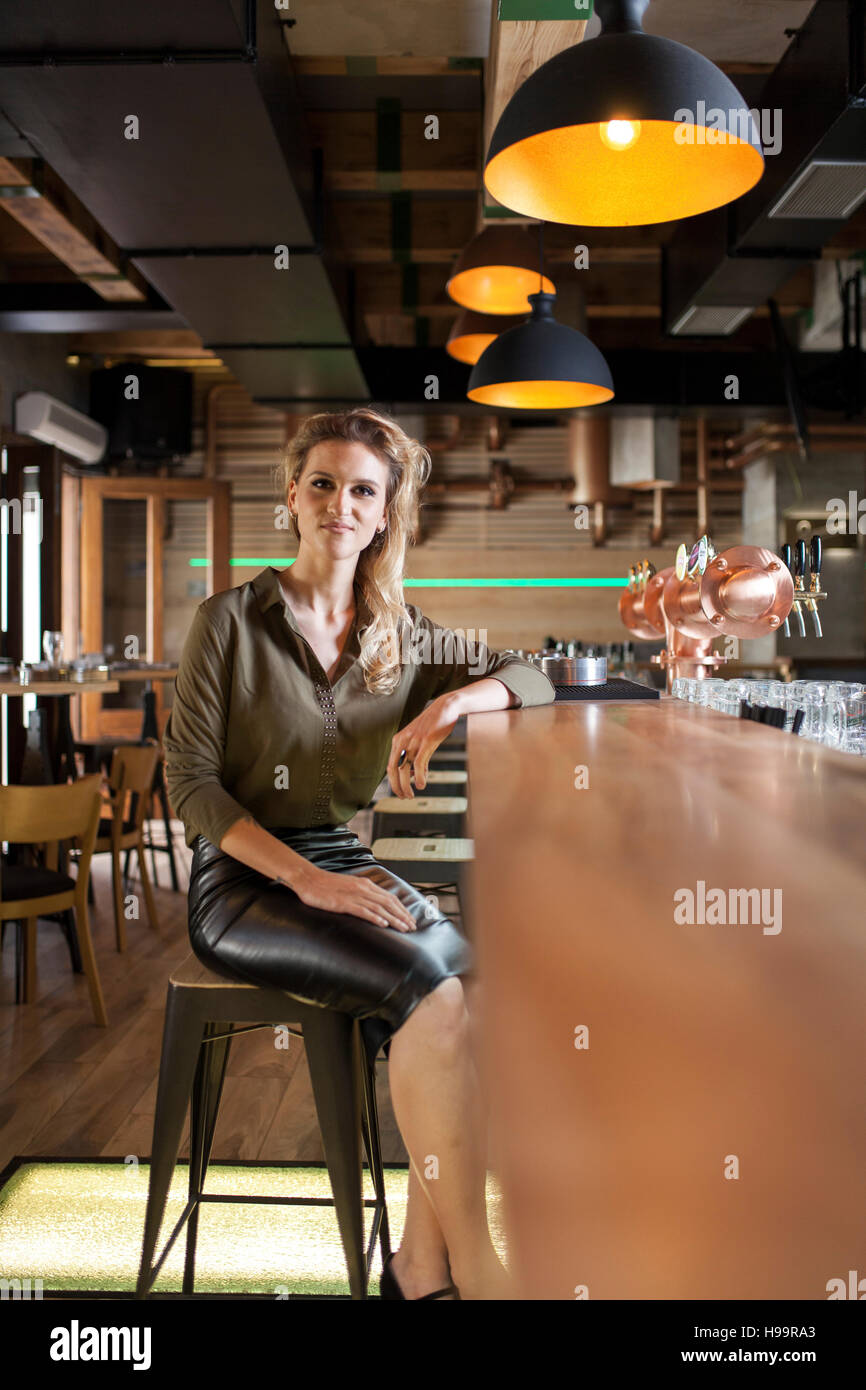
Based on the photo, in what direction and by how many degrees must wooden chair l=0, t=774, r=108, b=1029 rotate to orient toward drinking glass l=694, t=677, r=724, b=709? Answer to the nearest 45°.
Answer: approximately 180°

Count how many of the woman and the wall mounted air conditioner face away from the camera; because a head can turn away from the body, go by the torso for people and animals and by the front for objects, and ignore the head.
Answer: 0

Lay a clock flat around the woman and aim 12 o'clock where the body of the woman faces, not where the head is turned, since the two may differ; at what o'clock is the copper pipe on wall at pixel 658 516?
The copper pipe on wall is roughly at 8 o'clock from the woman.

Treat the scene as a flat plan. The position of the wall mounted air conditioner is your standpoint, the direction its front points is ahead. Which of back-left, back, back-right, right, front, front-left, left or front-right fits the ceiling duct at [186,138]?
front-right

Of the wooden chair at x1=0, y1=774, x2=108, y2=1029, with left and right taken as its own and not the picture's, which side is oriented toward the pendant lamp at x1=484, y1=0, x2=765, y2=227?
back

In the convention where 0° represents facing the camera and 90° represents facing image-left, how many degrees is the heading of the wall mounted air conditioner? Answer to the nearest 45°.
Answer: approximately 315°

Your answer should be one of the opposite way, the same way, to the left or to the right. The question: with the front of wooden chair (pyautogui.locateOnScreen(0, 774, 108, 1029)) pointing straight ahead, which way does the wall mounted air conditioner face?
the opposite way

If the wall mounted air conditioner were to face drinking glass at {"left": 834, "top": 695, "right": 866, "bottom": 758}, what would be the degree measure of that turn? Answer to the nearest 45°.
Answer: approximately 45° to its right

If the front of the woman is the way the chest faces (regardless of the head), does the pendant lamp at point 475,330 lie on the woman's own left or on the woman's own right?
on the woman's own left

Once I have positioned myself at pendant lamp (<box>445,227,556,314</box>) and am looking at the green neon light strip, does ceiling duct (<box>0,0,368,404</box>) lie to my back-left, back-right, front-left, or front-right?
back-left

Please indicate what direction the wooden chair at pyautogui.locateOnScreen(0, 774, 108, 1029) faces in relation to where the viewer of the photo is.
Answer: facing away from the viewer and to the left of the viewer
